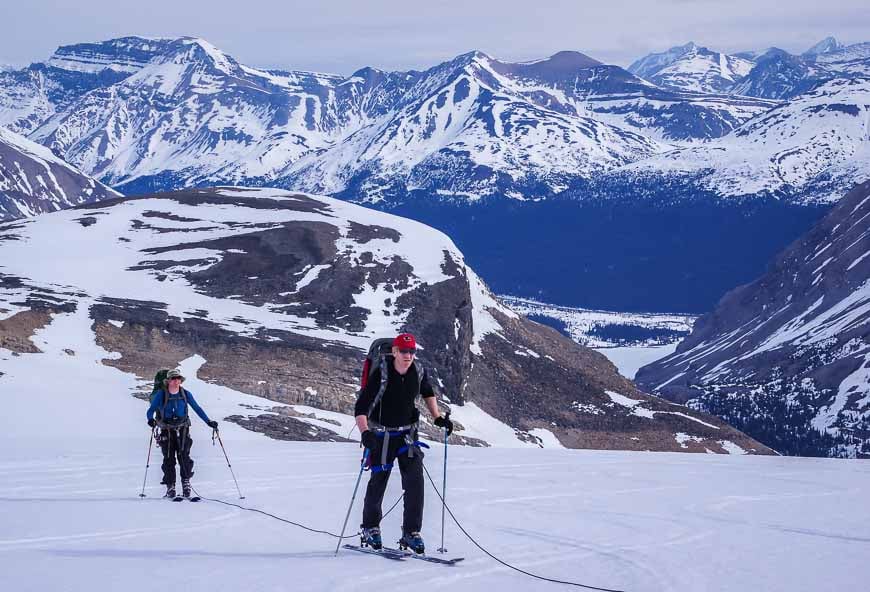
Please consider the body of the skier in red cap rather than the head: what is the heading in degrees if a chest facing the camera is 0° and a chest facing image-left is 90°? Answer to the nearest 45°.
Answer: approximately 315°

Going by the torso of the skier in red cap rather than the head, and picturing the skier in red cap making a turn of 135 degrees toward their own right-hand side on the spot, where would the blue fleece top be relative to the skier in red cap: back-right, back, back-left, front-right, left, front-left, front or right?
front-right

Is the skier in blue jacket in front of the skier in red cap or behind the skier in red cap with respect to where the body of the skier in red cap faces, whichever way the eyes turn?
behind

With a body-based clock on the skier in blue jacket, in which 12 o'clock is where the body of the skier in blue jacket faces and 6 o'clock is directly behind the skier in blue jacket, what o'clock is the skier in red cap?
The skier in red cap is roughly at 11 o'clock from the skier in blue jacket.

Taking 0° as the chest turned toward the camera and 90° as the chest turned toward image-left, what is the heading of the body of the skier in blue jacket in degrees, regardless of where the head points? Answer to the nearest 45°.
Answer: approximately 0°
